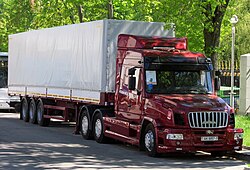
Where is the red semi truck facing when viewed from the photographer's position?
facing the viewer and to the right of the viewer
